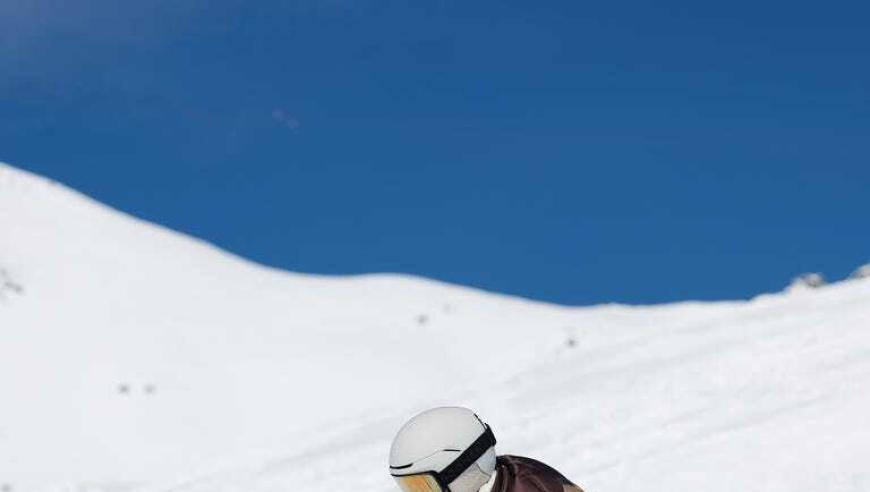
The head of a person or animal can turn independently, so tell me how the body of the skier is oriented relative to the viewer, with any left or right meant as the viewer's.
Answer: facing the viewer and to the left of the viewer
